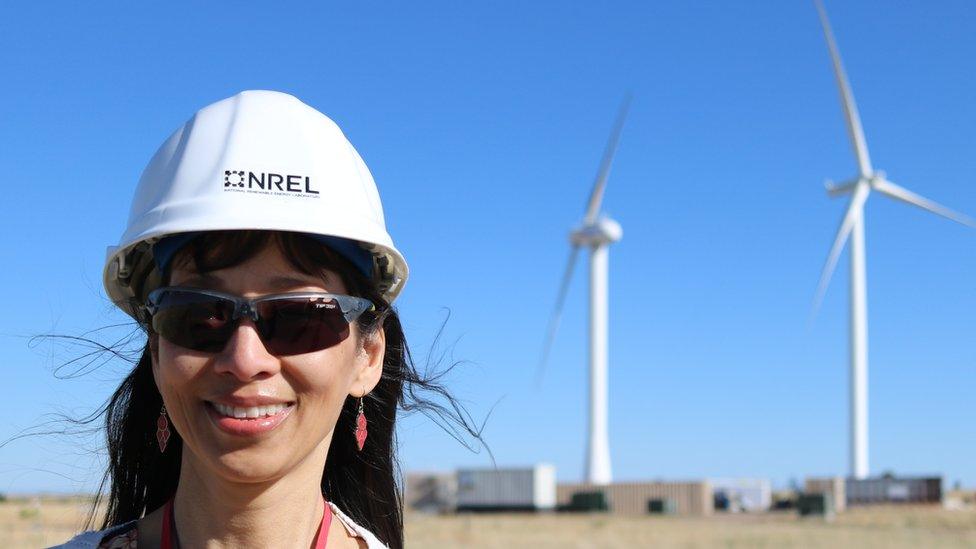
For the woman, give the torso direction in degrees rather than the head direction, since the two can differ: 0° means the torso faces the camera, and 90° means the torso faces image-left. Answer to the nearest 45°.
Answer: approximately 0°
